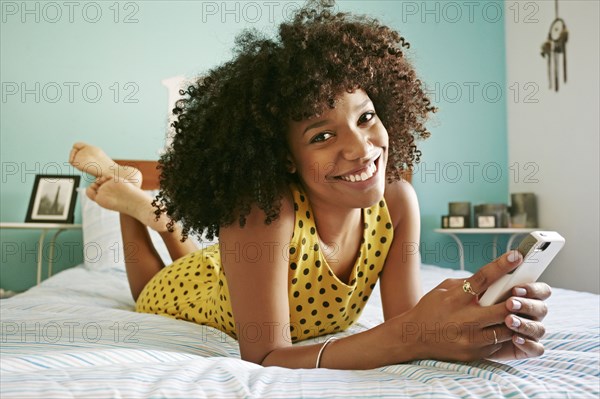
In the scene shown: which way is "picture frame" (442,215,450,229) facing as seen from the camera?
toward the camera

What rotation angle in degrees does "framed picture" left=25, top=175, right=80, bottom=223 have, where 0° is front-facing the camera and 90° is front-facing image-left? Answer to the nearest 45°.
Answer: approximately 0°

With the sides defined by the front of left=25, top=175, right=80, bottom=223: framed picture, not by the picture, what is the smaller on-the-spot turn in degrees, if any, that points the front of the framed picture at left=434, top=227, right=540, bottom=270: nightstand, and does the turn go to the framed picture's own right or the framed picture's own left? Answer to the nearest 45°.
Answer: approximately 90° to the framed picture's own left

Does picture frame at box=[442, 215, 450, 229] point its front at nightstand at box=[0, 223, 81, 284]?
no

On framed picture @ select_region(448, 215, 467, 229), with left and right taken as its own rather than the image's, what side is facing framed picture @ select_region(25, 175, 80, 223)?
right

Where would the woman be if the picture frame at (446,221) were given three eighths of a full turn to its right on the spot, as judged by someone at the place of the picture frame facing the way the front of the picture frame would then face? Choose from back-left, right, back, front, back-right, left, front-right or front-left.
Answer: back-left

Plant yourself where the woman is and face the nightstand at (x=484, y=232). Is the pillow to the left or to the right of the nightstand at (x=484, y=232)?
left

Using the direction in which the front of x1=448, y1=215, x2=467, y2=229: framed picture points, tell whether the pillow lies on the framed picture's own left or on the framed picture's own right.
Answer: on the framed picture's own right
